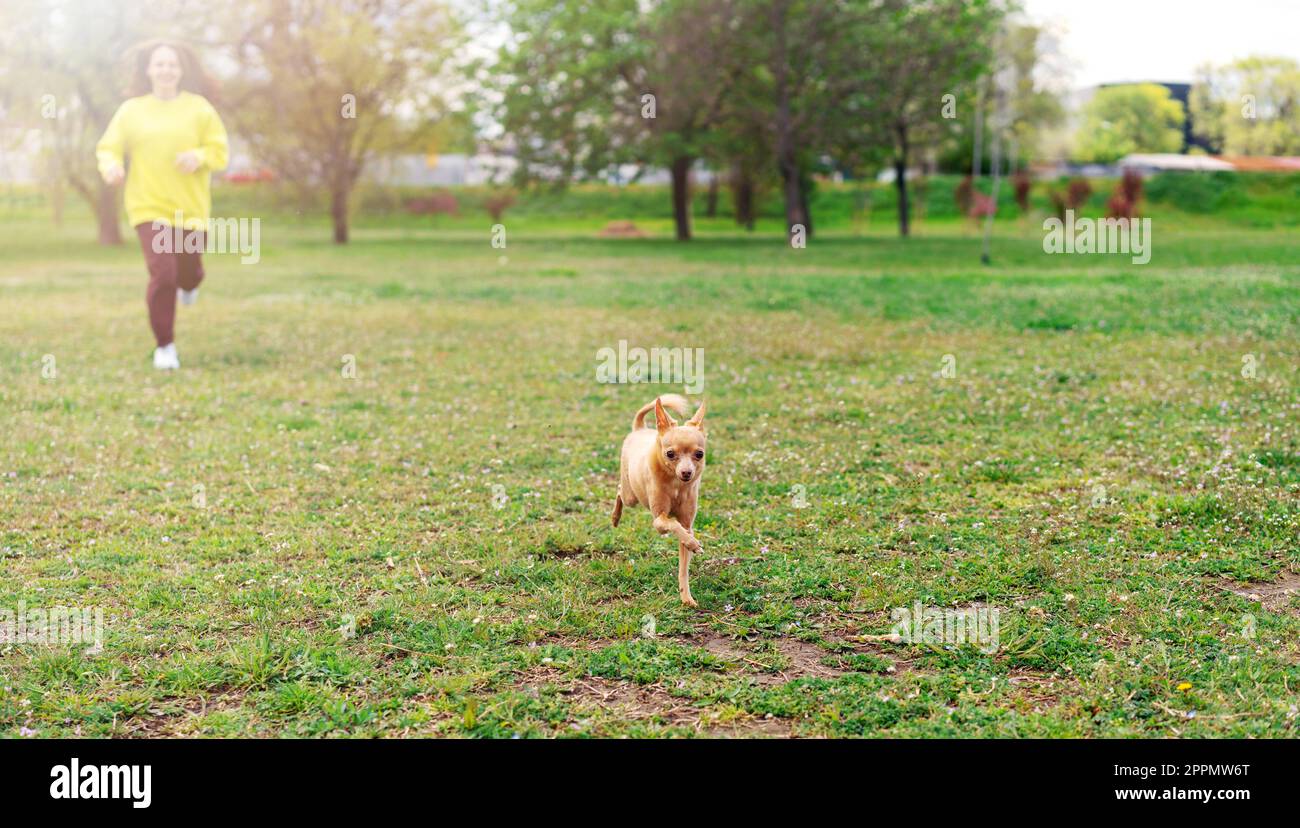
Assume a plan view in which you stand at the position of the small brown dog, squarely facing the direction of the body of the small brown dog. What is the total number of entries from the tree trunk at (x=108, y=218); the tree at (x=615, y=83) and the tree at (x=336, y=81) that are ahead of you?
0

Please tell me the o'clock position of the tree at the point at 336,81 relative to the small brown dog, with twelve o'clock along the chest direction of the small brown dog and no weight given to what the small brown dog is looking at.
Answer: The tree is roughly at 7 o'clock from the small brown dog.

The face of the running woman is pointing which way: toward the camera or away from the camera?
toward the camera

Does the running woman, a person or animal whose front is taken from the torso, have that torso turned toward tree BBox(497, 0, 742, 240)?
no

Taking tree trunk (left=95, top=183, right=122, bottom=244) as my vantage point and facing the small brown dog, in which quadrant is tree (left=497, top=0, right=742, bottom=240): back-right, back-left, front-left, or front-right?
front-left

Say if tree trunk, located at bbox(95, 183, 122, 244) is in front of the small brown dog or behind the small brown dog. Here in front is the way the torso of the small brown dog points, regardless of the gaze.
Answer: behind

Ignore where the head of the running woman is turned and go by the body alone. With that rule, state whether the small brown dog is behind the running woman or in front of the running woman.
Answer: in front

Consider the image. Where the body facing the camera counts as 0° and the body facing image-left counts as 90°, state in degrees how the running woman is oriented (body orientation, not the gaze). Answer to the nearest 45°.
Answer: approximately 0°

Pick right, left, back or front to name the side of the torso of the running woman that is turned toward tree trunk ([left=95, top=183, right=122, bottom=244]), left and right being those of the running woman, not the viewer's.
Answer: back

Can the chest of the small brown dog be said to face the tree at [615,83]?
no

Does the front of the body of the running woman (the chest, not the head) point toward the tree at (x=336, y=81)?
no

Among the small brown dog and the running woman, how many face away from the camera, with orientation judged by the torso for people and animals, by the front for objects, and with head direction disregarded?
0
